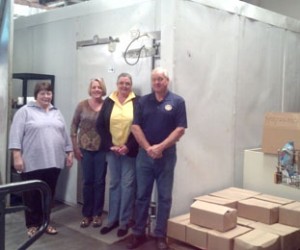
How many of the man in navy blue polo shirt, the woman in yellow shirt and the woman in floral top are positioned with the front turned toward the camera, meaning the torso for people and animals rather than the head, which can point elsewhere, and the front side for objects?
3

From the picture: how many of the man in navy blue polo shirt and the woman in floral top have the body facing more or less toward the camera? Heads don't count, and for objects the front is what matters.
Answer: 2

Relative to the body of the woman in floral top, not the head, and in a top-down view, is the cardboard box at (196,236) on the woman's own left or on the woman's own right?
on the woman's own left

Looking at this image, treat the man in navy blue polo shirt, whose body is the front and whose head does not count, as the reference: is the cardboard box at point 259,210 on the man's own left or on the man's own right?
on the man's own left

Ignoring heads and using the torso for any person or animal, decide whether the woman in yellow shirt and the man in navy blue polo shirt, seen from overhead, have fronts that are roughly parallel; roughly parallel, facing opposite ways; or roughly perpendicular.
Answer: roughly parallel

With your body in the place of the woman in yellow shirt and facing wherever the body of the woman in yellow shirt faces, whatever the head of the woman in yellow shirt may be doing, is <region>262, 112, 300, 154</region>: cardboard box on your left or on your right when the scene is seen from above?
on your left

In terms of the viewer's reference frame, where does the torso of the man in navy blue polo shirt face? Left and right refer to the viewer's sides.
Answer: facing the viewer

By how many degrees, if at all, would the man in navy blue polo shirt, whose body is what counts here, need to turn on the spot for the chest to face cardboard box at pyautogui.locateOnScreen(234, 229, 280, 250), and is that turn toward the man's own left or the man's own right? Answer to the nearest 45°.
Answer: approximately 90° to the man's own left

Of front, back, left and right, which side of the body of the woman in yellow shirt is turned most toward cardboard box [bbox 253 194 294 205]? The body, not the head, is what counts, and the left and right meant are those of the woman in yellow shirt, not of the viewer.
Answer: left

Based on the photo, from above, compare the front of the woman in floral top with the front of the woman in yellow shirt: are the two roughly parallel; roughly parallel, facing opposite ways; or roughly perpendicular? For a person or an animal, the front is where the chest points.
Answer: roughly parallel

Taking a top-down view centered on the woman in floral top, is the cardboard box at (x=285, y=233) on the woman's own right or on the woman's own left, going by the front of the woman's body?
on the woman's own left
